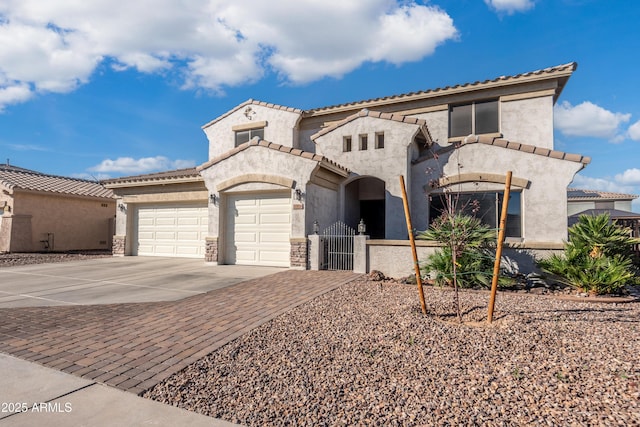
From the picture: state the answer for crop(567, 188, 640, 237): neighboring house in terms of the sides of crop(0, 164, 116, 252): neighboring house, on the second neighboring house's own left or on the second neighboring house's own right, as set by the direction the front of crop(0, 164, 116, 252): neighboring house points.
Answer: on the second neighboring house's own left

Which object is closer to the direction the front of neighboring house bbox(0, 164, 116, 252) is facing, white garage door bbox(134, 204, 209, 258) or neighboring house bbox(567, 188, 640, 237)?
the white garage door

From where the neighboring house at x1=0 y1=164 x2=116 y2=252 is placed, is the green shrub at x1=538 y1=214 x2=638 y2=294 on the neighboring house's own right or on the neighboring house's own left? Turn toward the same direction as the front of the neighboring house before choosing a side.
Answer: on the neighboring house's own left

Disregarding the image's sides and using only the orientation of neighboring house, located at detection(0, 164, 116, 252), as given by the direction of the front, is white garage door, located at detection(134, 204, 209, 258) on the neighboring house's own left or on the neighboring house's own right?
on the neighboring house's own left

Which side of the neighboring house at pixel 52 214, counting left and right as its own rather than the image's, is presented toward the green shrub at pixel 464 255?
left

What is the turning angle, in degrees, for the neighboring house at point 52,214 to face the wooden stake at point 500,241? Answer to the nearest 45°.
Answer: approximately 45° to its left

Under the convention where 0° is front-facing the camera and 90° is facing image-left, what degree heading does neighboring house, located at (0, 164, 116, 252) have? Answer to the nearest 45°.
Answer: approximately 45°

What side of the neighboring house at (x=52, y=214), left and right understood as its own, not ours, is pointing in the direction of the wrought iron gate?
left

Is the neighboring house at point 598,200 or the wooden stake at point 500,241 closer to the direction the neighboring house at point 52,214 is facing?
the wooden stake
